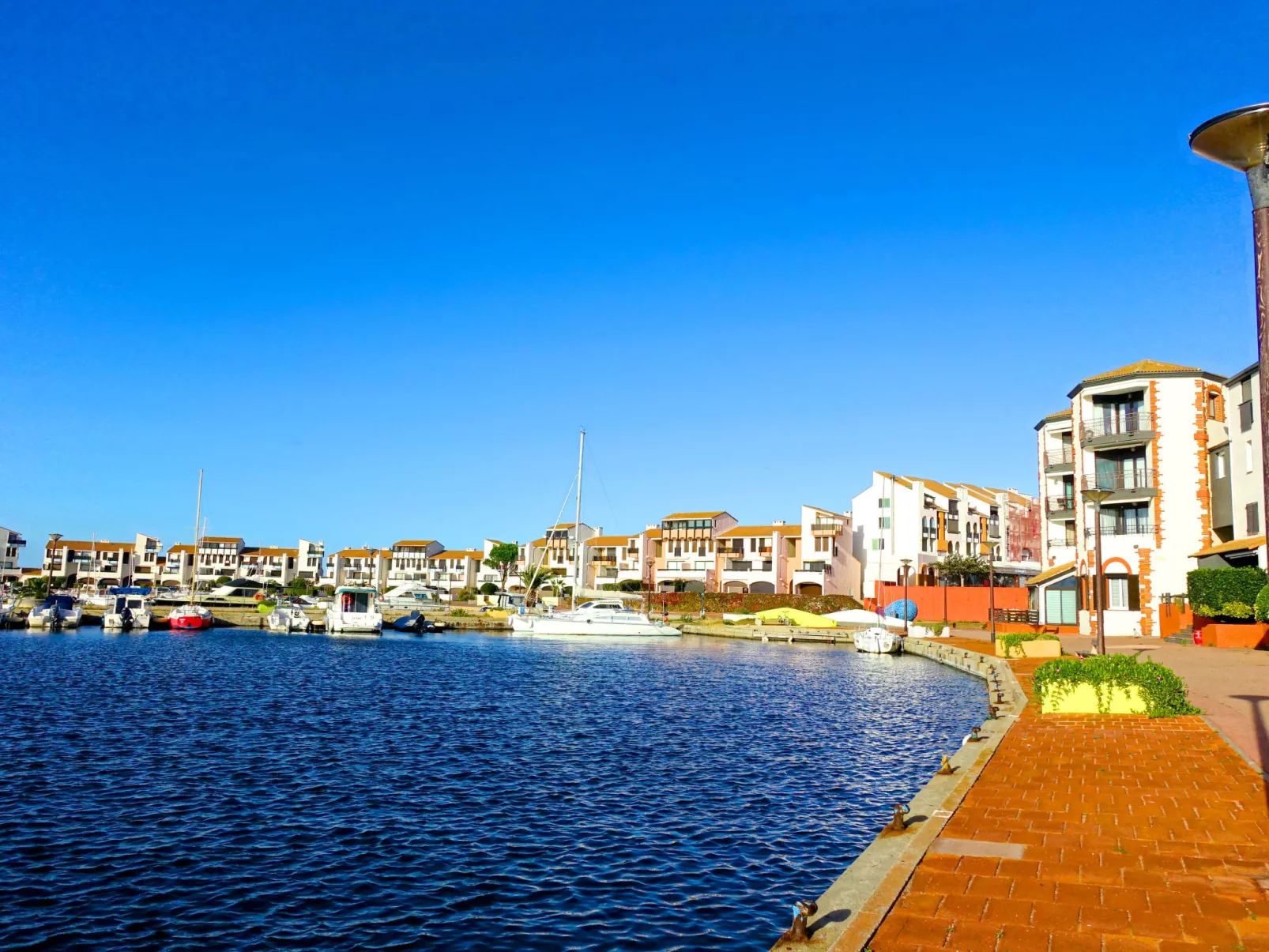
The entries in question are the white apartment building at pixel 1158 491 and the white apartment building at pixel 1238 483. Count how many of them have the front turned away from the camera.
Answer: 0

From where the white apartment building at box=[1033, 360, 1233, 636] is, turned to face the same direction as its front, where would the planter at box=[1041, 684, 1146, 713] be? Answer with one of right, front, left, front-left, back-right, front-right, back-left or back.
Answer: front-left

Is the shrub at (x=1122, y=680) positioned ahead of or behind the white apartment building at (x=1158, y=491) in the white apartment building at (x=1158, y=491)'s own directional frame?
ahead

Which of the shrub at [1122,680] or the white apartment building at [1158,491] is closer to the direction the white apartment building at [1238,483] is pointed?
the shrub

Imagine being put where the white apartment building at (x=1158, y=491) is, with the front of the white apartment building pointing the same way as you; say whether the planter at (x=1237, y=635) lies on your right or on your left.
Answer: on your left

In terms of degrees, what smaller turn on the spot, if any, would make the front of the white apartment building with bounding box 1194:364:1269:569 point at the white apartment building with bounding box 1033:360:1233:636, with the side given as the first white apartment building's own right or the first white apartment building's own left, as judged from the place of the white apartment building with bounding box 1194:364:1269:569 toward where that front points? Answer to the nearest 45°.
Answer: approximately 90° to the first white apartment building's own right

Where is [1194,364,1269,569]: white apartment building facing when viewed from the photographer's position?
facing the viewer and to the left of the viewer

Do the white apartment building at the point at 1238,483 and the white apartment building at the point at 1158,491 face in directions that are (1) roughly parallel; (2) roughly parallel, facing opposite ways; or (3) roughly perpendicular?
roughly parallel

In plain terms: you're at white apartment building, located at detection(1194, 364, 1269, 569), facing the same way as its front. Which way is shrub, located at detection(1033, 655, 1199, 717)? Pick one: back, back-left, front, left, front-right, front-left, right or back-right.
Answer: front-left

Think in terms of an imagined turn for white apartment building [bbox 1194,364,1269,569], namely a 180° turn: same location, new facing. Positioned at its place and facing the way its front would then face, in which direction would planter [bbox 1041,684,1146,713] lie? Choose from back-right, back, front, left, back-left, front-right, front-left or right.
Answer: back-right

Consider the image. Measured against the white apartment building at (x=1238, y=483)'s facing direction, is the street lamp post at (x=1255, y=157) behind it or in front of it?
in front

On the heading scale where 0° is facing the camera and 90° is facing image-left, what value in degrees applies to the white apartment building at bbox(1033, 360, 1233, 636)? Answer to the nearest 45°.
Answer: approximately 45°
